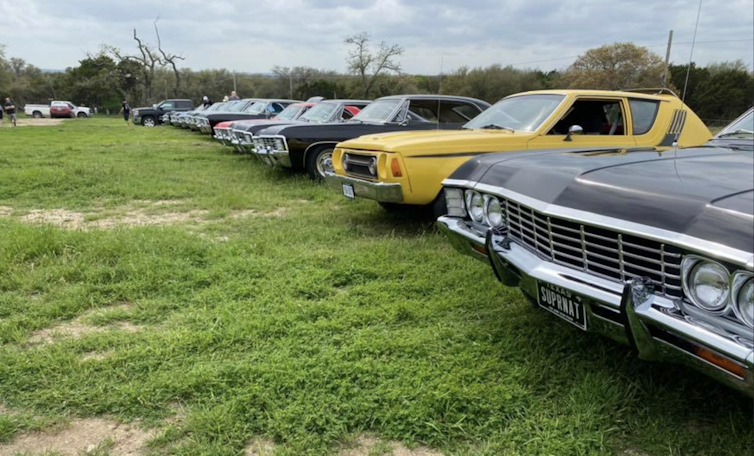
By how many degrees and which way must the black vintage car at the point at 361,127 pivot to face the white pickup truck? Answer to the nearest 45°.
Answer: approximately 90° to its right

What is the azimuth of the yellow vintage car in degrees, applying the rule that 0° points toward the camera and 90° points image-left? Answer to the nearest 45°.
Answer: approximately 45°

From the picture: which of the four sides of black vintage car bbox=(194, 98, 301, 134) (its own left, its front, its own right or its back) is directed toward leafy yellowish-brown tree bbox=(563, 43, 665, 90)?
back

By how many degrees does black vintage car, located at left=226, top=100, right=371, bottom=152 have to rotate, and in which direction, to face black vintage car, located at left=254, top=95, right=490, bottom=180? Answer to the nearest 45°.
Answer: approximately 45° to its left

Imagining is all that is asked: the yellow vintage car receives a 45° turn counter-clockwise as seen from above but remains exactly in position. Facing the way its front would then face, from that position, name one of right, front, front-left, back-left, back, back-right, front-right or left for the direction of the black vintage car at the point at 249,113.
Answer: back-right

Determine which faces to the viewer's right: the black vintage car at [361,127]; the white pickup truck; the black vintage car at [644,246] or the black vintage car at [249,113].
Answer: the white pickup truck

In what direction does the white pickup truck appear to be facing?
to the viewer's right

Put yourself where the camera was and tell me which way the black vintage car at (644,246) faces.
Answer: facing the viewer and to the left of the viewer

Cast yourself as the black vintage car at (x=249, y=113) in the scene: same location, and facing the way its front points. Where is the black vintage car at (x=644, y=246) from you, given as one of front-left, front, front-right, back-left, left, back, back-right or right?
front-left

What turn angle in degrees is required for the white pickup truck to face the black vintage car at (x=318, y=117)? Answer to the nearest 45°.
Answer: approximately 90° to its right
